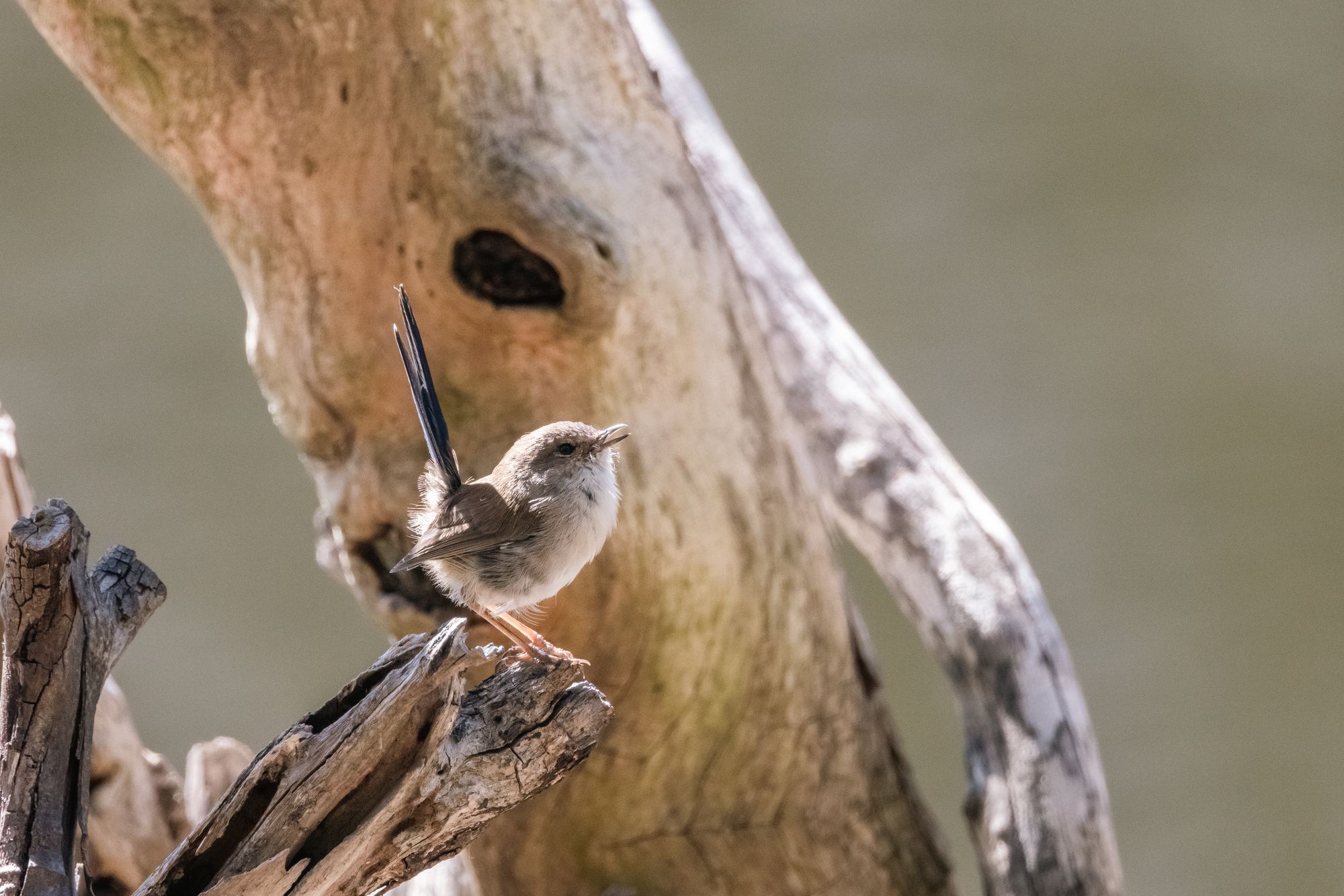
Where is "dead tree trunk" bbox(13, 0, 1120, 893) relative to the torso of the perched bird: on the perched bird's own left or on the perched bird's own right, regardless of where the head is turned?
on the perched bird's own left

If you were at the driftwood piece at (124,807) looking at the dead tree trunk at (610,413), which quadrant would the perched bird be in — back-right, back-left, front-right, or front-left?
front-right

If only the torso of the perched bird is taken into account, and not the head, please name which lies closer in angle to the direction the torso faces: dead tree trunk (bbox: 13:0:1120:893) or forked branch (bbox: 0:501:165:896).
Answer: the dead tree trunk

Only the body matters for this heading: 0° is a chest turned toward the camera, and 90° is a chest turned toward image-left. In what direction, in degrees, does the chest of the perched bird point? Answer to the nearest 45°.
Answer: approximately 270°

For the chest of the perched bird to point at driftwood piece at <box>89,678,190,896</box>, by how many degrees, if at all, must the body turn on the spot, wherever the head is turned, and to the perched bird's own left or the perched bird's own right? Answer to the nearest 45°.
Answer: approximately 135° to the perched bird's own left
